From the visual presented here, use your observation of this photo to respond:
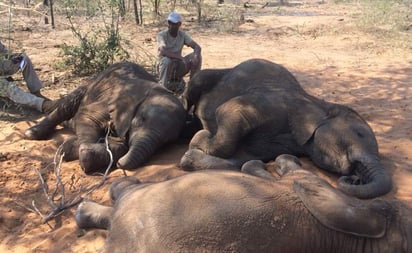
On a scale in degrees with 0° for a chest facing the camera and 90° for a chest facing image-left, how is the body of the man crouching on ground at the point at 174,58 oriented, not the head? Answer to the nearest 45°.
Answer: approximately 0°

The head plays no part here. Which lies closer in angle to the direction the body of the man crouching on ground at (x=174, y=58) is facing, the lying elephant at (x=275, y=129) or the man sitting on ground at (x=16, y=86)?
the lying elephant

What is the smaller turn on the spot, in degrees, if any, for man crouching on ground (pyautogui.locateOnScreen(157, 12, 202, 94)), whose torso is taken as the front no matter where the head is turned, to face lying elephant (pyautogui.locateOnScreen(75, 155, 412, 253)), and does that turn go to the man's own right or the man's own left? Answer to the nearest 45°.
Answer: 0° — they already face it

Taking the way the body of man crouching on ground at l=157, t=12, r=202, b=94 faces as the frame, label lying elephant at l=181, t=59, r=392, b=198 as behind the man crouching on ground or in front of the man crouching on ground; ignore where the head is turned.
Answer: in front

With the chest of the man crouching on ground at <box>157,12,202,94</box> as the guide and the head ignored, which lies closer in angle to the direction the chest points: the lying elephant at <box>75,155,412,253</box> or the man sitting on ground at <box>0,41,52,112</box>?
the lying elephant

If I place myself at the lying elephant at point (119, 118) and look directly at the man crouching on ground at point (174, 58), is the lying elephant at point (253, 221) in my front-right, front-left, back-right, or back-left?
back-right

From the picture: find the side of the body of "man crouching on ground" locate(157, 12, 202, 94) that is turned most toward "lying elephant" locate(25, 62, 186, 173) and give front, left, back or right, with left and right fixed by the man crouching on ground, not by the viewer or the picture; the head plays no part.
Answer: front

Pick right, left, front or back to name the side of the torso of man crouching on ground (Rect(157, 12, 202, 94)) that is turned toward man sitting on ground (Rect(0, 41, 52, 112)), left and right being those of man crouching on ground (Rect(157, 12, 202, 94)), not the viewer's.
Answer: right

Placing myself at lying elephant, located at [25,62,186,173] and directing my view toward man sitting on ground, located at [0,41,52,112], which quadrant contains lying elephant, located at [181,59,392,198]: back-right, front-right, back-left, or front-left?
back-right

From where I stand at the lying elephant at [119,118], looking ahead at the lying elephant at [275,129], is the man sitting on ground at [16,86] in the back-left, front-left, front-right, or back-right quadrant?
back-left
